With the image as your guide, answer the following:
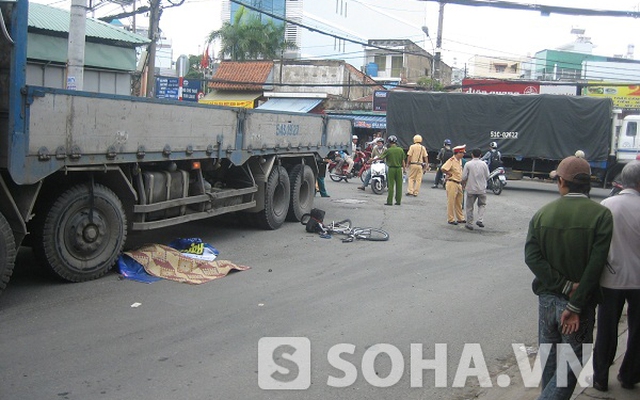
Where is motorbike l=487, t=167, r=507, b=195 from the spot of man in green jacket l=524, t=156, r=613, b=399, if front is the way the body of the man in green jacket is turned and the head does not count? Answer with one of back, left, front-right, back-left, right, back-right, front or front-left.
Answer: front-right

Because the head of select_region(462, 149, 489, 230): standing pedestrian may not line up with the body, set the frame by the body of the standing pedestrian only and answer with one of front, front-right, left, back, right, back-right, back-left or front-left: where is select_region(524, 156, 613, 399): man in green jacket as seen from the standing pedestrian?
back

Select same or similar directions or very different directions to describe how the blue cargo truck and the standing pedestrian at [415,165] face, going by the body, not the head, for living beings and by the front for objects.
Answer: very different directions

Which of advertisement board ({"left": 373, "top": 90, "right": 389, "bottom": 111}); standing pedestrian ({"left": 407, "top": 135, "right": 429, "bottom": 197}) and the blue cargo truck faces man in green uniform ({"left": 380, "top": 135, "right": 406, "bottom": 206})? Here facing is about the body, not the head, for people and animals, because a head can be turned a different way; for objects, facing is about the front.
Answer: the advertisement board

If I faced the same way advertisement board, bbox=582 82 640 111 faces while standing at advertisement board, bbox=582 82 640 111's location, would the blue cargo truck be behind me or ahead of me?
ahead

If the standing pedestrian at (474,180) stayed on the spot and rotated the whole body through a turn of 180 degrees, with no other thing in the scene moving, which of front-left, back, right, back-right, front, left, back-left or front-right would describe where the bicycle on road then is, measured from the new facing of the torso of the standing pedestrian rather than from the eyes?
front-right
